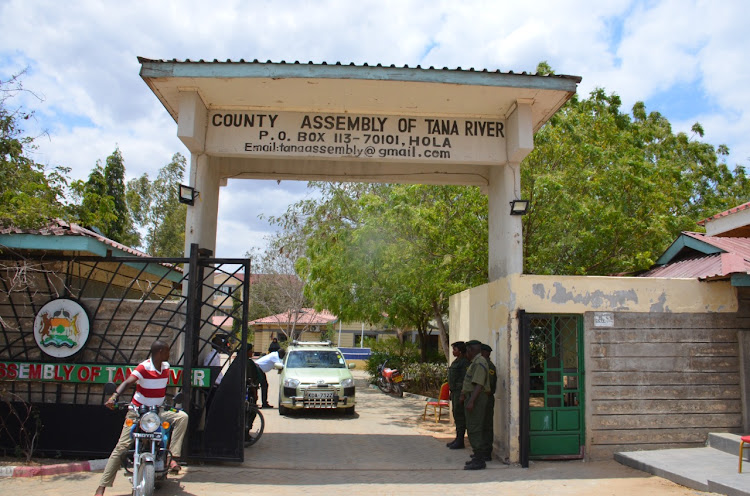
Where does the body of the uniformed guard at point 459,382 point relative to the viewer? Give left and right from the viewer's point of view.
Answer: facing to the left of the viewer

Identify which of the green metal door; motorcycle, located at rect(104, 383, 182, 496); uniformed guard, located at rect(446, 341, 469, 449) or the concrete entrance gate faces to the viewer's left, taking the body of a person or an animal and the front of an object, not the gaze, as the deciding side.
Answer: the uniformed guard

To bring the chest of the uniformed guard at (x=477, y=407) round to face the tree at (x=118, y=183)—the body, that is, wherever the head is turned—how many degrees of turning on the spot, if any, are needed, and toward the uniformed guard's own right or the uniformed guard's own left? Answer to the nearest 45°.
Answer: approximately 45° to the uniformed guard's own right

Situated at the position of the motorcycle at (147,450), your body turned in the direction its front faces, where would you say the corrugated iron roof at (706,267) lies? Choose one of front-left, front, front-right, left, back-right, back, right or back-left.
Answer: left

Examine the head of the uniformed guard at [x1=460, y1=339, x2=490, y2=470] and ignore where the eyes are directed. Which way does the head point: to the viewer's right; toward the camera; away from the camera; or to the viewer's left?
to the viewer's left

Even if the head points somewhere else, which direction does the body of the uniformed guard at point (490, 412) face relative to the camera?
to the viewer's left

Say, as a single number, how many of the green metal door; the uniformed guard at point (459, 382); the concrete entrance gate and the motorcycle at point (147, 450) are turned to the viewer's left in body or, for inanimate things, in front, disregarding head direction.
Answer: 1

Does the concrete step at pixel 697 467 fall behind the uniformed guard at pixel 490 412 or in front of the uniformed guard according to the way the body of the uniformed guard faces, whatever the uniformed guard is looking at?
behind

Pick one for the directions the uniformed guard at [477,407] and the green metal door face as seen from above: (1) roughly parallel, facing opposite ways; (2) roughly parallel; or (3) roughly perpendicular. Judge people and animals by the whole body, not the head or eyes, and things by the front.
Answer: roughly perpendicular

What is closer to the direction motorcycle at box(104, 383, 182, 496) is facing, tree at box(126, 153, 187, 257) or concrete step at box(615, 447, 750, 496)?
the concrete step

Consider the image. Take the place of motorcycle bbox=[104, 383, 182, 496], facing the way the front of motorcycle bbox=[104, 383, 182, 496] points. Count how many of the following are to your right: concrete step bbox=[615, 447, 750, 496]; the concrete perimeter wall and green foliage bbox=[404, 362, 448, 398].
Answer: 0

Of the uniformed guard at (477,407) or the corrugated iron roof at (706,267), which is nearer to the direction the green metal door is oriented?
the uniformed guard

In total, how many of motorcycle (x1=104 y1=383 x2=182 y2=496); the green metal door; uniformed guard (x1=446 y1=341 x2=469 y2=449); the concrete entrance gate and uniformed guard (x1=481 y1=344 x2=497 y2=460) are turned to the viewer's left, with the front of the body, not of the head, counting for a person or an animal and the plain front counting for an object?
2

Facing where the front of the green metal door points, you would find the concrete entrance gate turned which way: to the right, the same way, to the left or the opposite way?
the same way

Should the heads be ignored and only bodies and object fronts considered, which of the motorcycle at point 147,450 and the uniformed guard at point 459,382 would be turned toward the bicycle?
the uniformed guard

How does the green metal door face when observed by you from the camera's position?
facing the viewer
